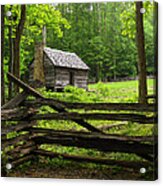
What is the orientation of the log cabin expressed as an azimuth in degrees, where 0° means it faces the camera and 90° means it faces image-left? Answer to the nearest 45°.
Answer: approximately 315°
